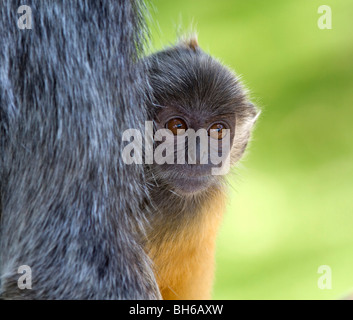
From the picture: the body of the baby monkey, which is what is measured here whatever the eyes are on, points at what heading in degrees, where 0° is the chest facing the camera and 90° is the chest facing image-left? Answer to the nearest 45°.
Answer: approximately 0°
